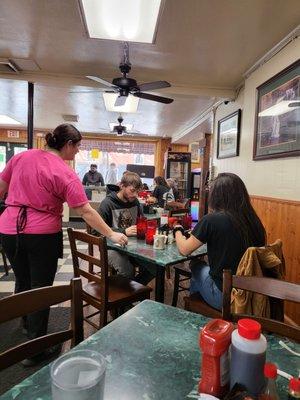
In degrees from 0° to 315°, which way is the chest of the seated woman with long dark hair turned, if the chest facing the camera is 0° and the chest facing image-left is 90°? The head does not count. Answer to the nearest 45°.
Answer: approximately 135°

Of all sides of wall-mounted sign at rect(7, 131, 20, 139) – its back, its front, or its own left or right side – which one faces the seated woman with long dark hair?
front

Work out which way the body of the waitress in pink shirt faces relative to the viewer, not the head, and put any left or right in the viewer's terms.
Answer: facing away from the viewer and to the right of the viewer

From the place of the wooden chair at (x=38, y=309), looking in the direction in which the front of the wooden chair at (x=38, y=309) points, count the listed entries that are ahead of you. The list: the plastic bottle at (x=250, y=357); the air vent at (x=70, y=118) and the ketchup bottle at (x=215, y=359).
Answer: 2

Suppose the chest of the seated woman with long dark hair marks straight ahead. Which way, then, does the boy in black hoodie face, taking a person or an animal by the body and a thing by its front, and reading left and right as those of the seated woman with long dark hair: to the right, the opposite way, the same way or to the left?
the opposite way

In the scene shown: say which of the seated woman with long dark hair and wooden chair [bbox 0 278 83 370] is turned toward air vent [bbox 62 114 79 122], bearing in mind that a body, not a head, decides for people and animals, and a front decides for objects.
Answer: the seated woman with long dark hair

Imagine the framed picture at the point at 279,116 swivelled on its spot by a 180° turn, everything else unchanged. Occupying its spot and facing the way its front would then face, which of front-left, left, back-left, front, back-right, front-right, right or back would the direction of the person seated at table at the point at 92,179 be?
left

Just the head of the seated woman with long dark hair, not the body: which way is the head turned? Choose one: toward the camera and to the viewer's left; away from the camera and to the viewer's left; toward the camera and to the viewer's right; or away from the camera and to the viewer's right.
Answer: away from the camera and to the viewer's left

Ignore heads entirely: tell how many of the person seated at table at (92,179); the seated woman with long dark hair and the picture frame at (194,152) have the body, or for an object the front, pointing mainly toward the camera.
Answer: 2

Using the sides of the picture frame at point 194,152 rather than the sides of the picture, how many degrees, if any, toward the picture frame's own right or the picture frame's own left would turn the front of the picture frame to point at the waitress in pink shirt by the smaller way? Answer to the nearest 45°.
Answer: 0° — it already faces them
